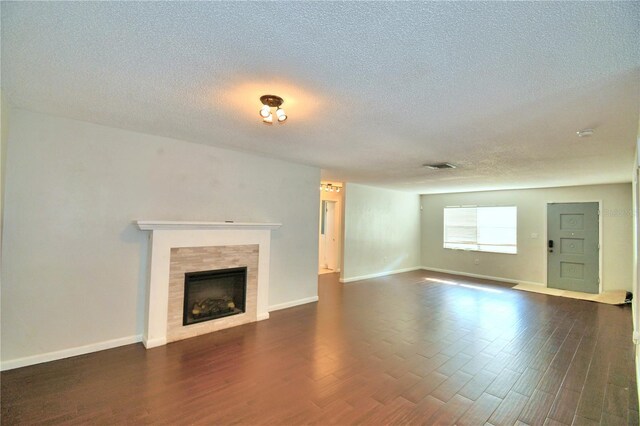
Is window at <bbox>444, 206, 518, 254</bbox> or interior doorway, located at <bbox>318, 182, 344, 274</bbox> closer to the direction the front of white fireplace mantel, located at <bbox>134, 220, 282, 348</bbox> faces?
the window

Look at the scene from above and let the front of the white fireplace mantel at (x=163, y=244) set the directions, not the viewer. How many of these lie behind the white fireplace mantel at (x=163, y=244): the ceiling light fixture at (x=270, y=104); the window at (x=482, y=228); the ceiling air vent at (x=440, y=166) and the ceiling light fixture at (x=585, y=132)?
0

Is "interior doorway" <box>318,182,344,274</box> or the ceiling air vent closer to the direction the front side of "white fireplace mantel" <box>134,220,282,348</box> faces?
the ceiling air vent

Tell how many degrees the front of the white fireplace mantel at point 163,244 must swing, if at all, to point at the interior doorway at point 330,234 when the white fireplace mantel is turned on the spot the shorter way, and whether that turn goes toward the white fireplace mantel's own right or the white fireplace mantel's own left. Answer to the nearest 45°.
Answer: approximately 90° to the white fireplace mantel's own left

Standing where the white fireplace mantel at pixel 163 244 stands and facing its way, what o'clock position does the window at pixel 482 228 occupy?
The window is roughly at 10 o'clock from the white fireplace mantel.

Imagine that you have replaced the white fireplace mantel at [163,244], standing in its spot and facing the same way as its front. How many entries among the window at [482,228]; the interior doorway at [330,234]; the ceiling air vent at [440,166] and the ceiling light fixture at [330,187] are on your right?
0

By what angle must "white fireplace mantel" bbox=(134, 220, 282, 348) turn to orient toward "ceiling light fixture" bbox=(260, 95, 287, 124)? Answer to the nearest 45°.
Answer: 0° — it already faces it

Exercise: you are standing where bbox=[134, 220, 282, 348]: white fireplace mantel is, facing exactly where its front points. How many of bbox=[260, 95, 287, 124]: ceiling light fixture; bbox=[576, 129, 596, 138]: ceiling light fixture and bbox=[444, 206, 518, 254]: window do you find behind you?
0

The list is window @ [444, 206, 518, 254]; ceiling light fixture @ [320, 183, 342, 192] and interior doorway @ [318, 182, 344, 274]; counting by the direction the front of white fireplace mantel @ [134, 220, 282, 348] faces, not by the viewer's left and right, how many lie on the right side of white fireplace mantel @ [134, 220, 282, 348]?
0

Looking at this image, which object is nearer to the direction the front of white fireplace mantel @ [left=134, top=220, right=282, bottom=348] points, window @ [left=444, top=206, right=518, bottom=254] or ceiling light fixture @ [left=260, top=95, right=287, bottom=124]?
the ceiling light fixture

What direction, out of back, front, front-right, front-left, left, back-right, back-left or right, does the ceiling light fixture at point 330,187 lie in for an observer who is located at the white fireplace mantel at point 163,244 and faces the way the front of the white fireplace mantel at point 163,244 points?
left

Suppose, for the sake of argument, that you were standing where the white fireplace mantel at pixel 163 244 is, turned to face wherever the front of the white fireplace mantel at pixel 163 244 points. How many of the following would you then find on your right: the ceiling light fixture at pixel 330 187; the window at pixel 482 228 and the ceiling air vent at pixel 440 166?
0

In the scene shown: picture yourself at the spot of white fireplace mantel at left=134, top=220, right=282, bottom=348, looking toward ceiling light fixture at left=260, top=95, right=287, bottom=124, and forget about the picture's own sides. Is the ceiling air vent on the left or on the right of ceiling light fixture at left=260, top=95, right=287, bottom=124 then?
left

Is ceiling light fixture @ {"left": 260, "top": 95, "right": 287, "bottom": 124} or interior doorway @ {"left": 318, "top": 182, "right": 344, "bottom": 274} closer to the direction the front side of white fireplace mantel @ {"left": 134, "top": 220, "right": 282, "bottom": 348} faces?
the ceiling light fixture

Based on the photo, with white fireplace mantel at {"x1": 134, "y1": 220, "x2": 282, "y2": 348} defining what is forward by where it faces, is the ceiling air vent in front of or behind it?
in front
